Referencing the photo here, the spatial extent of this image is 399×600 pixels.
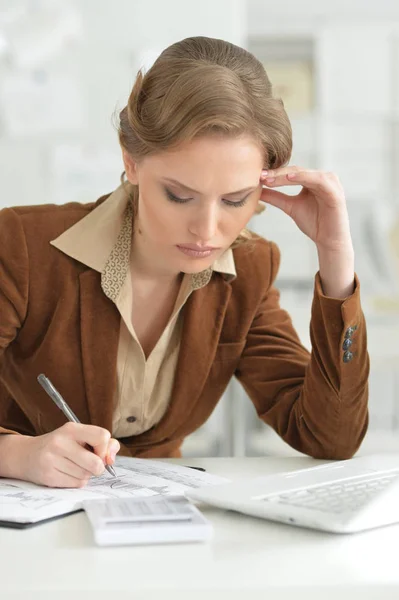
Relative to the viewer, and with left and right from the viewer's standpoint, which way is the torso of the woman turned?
facing the viewer

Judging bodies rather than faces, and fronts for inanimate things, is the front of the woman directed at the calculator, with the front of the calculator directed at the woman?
yes

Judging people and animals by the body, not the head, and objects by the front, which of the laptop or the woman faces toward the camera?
the woman

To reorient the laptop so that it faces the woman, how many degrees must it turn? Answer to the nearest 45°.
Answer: approximately 45° to its right

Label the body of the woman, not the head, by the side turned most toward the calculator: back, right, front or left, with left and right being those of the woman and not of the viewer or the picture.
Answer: front

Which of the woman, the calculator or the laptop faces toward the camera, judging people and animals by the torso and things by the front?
the woman

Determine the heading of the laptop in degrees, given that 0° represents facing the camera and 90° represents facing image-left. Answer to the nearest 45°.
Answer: approximately 135°

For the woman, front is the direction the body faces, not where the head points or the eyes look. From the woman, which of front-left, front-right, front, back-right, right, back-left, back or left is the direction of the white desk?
front

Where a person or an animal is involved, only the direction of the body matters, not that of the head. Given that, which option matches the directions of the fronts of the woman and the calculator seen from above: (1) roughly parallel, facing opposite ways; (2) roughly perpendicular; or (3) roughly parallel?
roughly parallel, facing opposite ways

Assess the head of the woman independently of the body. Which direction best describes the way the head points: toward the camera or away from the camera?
toward the camera

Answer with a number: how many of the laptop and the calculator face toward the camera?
0

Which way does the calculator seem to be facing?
away from the camera

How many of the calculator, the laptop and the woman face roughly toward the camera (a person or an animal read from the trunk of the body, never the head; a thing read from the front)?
1
